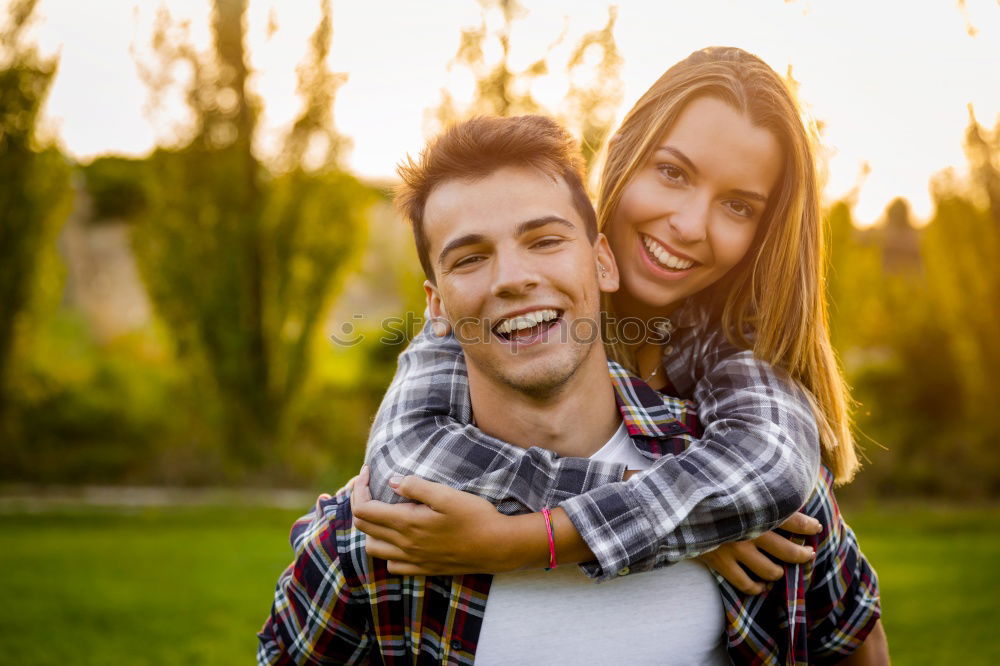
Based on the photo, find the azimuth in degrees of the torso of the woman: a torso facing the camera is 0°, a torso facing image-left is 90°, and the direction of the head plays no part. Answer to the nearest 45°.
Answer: approximately 0°

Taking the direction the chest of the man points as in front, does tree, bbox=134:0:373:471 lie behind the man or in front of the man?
behind

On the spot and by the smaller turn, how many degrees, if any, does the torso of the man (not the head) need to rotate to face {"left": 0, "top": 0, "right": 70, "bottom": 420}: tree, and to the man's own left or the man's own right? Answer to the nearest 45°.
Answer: approximately 135° to the man's own right

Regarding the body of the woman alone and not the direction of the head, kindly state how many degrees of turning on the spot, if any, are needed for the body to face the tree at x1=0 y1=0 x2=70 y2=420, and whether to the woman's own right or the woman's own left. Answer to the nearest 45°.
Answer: approximately 135° to the woman's own right
